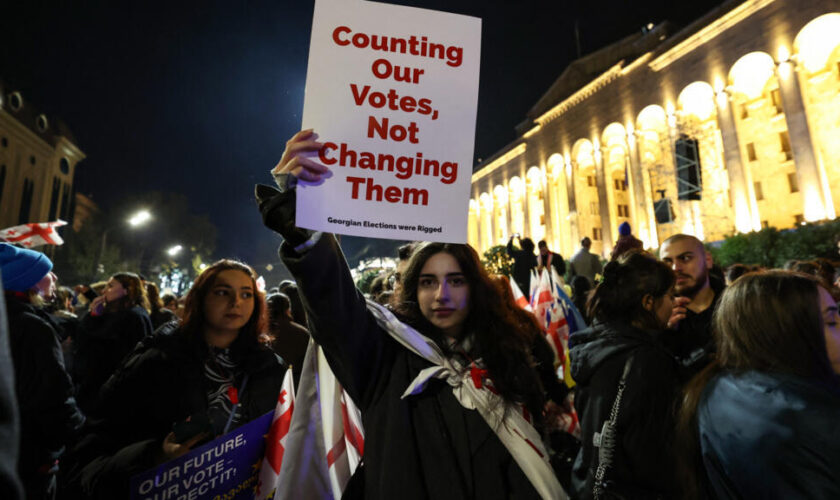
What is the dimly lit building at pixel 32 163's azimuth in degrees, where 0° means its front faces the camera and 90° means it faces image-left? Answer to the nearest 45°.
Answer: approximately 315°

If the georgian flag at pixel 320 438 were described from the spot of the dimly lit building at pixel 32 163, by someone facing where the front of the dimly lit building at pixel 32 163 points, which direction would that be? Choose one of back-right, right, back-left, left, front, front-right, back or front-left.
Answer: front-right

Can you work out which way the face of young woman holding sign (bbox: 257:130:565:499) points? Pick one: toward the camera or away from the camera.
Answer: toward the camera

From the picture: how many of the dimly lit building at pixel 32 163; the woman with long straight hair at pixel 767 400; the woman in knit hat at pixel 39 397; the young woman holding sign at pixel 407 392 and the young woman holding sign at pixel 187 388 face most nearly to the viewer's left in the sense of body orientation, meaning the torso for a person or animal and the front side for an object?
0

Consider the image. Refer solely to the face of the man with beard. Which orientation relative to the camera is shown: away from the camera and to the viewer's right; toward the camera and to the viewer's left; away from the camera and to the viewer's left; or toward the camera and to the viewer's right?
toward the camera and to the viewer's left

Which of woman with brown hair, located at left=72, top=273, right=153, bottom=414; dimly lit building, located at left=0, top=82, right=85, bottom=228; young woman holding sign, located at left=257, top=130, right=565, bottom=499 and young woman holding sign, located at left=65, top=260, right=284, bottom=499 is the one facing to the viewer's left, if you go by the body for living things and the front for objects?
the woman with brown hair

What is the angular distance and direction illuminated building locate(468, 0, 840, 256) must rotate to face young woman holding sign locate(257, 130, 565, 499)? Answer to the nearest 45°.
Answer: approximately 45° to its left

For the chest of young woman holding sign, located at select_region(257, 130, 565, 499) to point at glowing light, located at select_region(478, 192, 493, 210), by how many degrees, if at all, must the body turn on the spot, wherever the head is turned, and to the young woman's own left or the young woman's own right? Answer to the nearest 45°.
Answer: approximately 180°

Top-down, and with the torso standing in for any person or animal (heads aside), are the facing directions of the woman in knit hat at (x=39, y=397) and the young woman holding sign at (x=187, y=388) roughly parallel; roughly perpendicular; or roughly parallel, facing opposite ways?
roughly perpendicular

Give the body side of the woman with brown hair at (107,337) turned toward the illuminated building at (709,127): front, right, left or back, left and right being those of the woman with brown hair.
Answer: back
